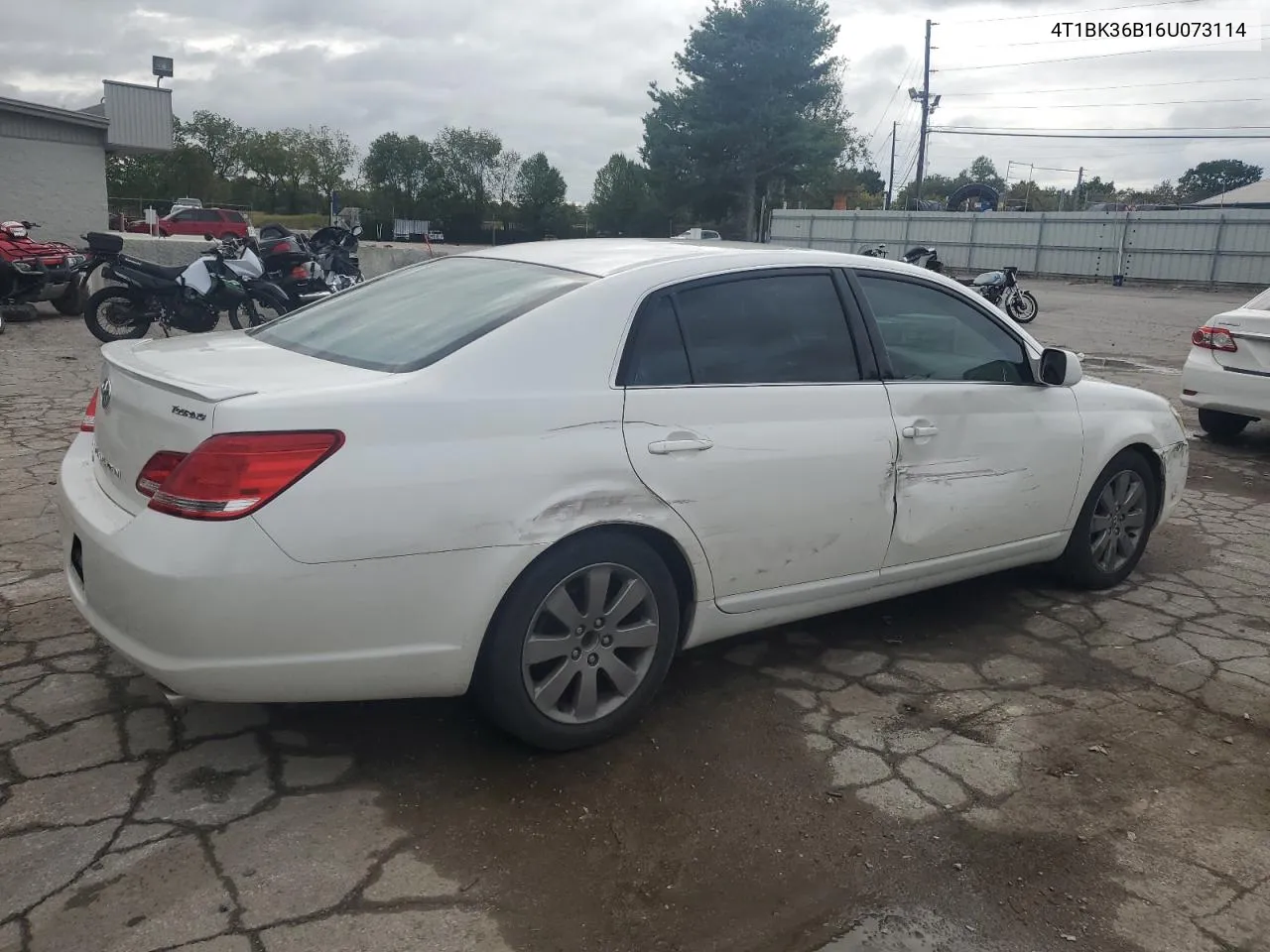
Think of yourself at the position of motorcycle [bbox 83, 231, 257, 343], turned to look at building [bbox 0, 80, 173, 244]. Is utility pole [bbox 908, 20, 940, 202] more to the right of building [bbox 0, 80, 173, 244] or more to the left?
right

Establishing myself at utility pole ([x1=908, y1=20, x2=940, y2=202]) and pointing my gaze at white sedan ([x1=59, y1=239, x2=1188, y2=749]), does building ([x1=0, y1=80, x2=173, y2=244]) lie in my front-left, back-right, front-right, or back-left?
front-right

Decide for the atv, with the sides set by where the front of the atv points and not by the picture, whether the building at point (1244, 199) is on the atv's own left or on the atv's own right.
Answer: on the atv's own left

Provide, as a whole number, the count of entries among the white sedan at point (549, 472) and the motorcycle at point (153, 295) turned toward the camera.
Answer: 0

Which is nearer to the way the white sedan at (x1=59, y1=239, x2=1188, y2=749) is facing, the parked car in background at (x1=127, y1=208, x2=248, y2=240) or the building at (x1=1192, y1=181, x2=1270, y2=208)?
the building

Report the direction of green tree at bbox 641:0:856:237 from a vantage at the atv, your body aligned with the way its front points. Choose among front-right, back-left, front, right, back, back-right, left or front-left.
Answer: left

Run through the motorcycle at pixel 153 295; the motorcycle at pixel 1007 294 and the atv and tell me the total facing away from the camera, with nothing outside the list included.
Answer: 0

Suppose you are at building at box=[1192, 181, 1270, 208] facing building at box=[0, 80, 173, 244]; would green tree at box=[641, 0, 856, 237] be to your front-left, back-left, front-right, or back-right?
front-right

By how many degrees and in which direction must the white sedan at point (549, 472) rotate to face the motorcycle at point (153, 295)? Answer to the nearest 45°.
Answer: approximately 90° to its left

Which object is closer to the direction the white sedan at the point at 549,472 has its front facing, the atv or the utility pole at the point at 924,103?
the utility pole
